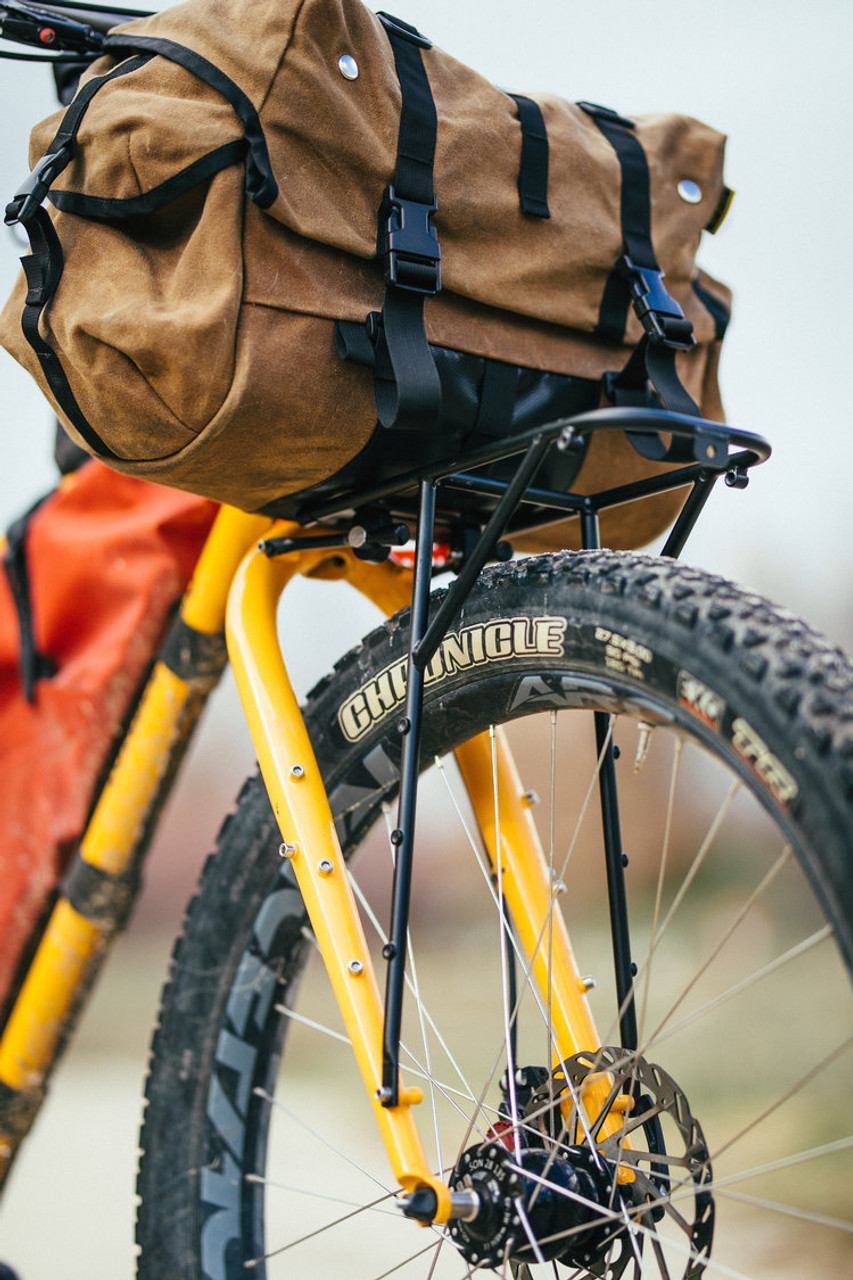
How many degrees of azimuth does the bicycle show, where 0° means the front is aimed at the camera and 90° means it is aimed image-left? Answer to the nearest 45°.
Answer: approximately 315°
